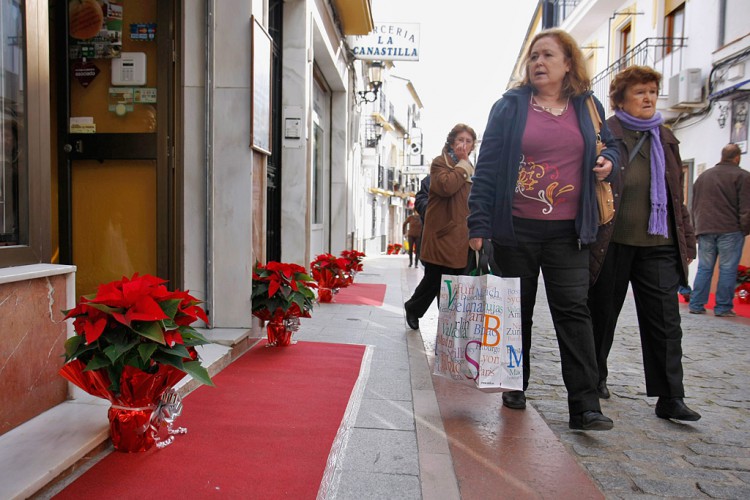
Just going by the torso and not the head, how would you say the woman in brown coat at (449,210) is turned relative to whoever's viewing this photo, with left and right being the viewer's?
facing the viewer and to the right of the viewer

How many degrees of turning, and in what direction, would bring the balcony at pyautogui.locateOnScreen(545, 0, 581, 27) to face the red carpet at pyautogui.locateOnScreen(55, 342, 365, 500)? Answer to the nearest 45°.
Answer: approximately 45° to its left

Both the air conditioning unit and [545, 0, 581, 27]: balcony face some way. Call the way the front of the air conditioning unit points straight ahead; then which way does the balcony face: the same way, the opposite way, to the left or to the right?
the same way

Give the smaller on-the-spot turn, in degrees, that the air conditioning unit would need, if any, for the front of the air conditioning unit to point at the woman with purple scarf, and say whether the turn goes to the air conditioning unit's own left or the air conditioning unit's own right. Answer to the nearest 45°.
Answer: approximately 45° to the air conditioning unit's own left

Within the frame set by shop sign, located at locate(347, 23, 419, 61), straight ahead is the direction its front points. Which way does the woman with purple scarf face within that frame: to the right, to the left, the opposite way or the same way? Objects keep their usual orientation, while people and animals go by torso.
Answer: the same way

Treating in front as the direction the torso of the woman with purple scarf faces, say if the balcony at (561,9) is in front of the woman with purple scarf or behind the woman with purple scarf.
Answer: behind

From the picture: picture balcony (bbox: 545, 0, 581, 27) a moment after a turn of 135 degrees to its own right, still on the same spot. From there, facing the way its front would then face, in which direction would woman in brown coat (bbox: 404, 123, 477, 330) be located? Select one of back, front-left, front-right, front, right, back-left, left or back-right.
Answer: back

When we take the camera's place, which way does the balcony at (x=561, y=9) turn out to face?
facing the viewer and to the left of the viewer

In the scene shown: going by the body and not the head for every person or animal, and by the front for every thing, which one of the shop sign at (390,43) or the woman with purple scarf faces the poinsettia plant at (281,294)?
the shop sign

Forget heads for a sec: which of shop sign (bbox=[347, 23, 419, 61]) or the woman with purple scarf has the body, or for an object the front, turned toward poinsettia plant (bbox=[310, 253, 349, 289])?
the shop sign

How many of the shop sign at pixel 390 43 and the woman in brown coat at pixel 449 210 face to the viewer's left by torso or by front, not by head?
0

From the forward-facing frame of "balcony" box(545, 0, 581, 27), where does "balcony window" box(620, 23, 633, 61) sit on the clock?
The balcony window is roughly at 10 o'clock from the balcony.

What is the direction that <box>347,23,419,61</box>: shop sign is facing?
toward the camera

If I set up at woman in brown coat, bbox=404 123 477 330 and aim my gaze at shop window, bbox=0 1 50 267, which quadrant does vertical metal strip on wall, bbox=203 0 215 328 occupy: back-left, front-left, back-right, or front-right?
front-right

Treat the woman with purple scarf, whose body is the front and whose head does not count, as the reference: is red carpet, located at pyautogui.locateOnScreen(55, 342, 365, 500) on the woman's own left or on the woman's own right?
on the woman's own right

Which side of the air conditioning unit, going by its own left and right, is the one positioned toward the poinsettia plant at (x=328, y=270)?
front
